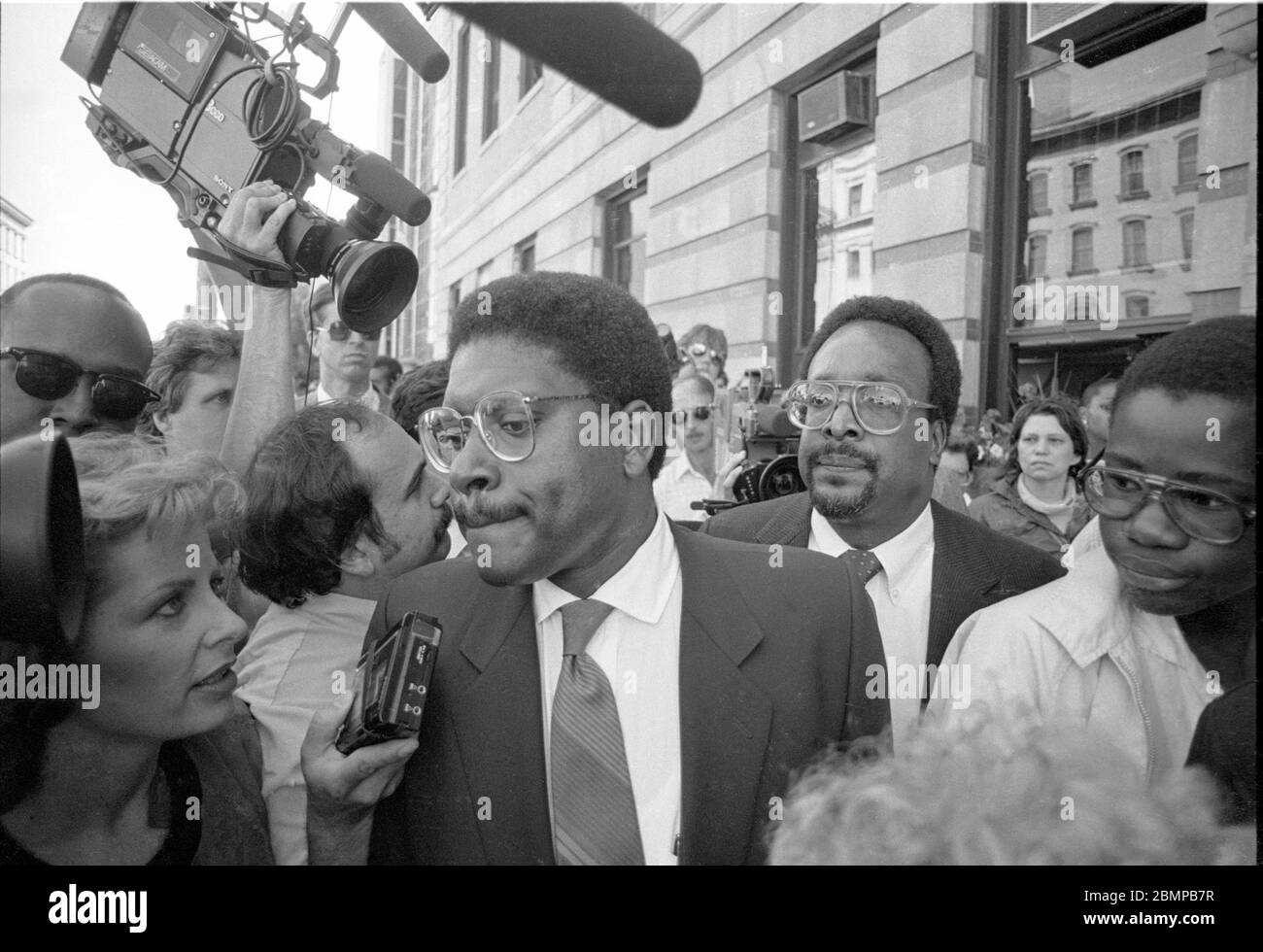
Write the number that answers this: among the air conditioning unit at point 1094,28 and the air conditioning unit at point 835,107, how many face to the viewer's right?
0

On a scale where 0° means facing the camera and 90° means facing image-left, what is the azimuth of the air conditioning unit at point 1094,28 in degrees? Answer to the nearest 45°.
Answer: approximately 45°

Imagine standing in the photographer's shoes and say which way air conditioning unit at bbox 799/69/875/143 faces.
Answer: facing the viewer and to the left of the viewer

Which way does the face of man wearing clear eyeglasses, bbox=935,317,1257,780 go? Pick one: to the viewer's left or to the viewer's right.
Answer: to the viewer's left

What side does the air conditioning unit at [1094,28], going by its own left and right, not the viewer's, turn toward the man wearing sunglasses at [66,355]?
front
